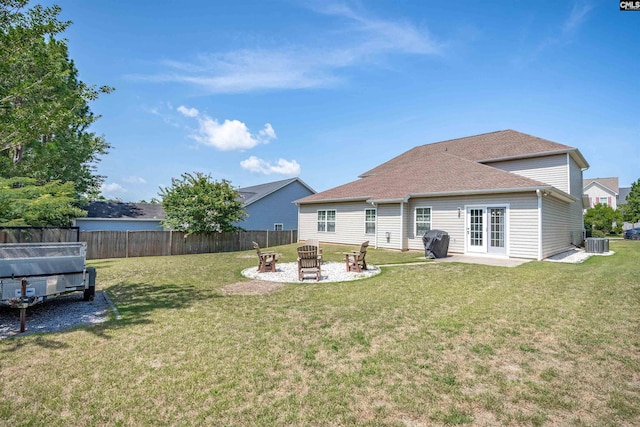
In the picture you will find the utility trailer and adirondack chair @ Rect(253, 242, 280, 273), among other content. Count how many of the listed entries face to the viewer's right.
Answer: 1

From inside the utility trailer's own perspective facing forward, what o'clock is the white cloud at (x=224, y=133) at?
The white cloud is roughly at 7 o'clock from the utility trailer.

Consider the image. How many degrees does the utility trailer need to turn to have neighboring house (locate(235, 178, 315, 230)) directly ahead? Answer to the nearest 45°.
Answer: approximately 135° to its left

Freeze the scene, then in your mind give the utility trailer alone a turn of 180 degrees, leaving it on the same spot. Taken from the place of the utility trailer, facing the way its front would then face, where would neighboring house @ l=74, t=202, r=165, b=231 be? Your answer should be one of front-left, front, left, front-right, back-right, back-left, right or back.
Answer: front

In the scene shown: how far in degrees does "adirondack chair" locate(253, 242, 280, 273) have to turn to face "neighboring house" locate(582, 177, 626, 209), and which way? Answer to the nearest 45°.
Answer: approximately 45° to its left

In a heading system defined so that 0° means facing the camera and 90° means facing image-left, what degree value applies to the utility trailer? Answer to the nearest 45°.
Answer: approximately 0°

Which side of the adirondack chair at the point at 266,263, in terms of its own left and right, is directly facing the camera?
right

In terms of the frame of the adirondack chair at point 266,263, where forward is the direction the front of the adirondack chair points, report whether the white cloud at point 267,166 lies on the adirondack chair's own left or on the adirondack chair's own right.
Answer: on the adirondack chair's own left

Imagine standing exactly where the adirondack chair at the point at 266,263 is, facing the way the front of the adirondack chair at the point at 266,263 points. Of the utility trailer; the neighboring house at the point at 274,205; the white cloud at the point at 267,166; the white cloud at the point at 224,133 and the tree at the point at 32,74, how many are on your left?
3
